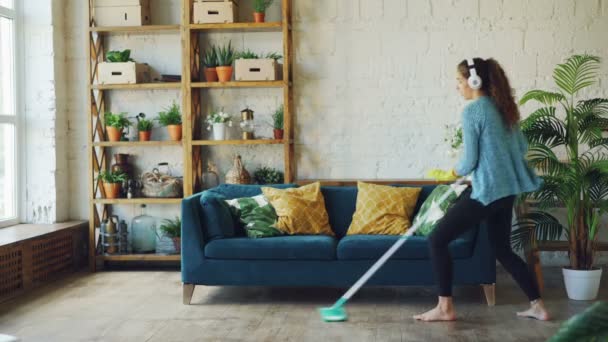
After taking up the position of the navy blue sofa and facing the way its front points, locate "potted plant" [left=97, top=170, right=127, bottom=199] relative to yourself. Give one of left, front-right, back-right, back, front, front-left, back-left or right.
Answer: back-right

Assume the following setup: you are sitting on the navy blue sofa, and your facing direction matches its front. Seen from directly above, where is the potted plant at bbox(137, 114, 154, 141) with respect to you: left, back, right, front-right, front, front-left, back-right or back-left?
back-right

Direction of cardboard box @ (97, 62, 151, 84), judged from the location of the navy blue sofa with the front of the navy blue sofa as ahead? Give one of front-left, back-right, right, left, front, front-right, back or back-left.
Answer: back-right

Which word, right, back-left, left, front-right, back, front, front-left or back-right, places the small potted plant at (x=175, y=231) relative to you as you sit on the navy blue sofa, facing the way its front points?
back-right

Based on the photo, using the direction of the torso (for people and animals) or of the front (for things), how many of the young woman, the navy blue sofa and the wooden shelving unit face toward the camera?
2

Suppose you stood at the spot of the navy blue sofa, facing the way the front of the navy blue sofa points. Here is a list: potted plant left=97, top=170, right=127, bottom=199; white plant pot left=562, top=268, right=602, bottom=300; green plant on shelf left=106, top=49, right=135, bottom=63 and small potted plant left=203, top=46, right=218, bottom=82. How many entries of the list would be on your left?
1

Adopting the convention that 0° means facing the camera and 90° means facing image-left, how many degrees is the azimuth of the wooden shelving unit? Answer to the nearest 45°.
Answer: approximately 0°
